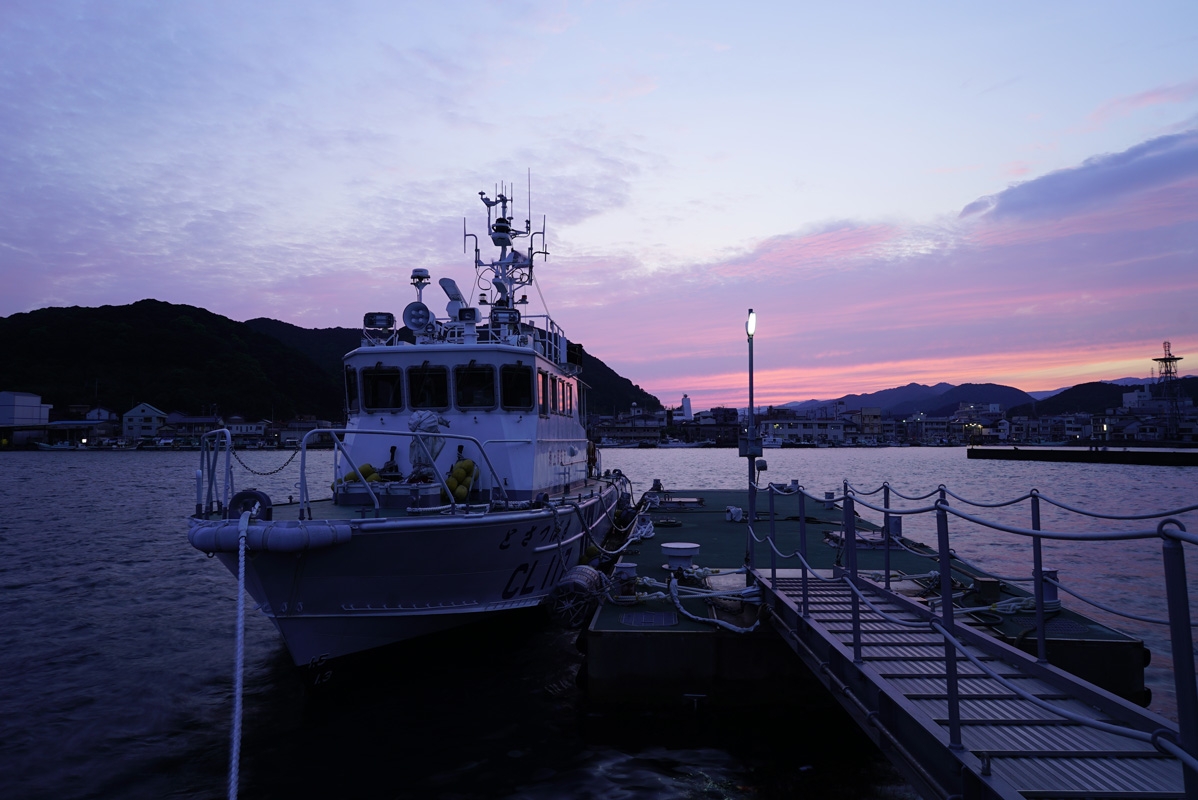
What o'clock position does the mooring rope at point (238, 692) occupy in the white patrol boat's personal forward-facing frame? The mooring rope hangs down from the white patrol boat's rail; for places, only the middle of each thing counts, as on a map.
The mooring rope is roughly at 11 o'clock from the white patrol boat.

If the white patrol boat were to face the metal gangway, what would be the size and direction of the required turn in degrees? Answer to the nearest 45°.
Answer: approximately 90° to its left

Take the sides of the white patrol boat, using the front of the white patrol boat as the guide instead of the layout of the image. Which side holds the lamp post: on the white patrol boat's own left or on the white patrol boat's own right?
on the white patrol boat's own left

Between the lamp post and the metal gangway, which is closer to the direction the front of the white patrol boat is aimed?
the metal gangway

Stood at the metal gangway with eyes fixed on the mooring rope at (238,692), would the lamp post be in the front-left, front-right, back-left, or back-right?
front-right

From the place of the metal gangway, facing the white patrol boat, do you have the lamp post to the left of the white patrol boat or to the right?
right

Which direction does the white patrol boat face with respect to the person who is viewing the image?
facing the viewer and to the left of the viewer

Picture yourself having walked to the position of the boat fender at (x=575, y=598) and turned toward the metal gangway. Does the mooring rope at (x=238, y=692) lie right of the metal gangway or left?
right
